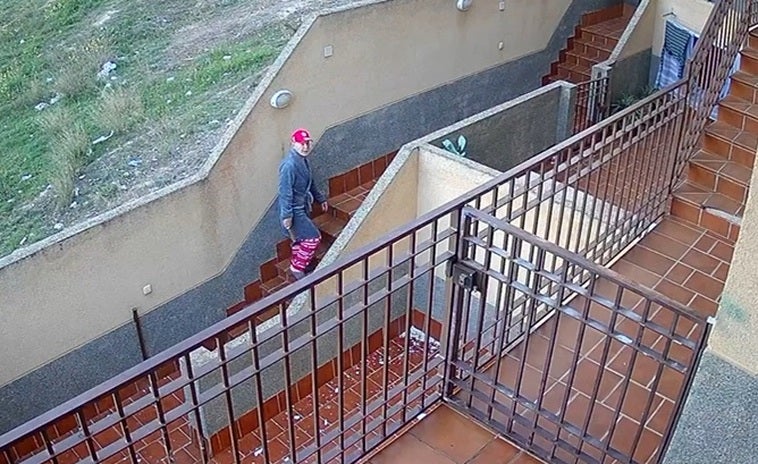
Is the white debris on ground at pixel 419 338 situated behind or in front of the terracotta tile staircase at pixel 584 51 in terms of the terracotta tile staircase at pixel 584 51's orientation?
in front

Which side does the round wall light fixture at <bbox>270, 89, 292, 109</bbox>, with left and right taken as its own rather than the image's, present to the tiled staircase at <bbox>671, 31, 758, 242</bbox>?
front

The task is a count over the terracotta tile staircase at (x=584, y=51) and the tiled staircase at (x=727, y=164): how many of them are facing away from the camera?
0

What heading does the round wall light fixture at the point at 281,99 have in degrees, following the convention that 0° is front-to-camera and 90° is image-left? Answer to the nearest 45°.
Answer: approximately 315°

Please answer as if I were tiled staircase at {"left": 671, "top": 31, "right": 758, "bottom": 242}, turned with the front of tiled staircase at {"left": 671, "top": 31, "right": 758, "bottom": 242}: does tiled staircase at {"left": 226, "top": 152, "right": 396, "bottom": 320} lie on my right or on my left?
on my right

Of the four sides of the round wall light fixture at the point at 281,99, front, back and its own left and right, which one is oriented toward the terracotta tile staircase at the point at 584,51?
left

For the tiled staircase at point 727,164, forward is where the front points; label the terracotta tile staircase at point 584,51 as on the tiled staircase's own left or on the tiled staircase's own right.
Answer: on the tiled staircase's own right

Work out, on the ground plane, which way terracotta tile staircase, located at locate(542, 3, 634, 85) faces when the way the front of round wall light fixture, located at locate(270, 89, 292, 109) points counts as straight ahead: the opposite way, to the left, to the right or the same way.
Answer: to the right

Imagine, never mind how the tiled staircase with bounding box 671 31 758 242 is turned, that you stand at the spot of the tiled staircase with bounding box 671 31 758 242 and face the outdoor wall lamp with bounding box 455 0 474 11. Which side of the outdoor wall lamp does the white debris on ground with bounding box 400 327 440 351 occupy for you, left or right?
left

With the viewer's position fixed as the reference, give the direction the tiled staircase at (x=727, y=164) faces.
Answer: facing the viewer and to the left of the viewer

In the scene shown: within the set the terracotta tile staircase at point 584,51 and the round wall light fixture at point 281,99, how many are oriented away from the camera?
0
